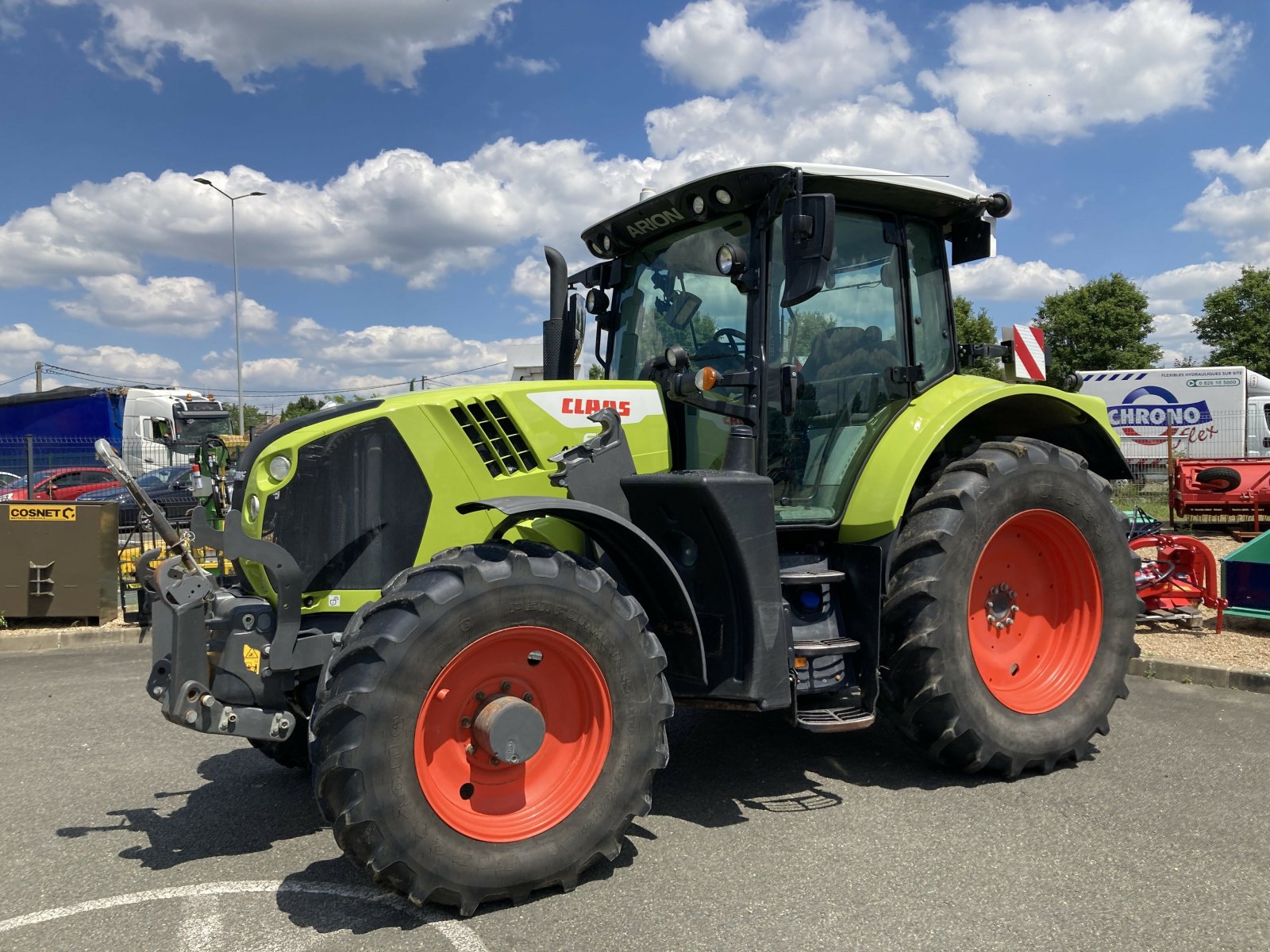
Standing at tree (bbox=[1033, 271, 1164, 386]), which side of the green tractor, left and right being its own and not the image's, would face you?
back

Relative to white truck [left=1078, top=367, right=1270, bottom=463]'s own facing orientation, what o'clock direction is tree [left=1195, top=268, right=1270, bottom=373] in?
The tree is roughly at 9 o'clock from the white truck.

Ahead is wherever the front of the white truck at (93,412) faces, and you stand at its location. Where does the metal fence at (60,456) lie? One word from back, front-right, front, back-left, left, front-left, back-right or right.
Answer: front-right

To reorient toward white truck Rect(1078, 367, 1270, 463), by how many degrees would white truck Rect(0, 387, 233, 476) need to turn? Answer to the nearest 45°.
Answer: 0° — it already faces it

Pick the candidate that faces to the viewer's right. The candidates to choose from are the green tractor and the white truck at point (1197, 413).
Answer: the white truck

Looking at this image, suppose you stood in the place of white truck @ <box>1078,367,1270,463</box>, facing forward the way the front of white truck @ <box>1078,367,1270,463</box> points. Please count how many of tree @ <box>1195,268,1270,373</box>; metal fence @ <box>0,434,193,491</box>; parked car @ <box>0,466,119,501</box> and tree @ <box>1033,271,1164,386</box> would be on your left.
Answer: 2

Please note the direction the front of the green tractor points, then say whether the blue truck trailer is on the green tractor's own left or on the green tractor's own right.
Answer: on the green tractor's own right

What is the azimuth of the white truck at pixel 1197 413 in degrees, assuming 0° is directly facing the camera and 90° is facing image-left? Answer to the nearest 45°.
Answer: approximately 270°

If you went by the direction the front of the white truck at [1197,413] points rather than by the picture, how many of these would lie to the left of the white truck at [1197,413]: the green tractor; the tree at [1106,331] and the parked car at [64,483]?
1

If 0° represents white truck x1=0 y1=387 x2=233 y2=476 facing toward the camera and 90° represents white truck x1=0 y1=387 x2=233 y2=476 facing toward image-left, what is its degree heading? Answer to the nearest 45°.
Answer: approximately 315°

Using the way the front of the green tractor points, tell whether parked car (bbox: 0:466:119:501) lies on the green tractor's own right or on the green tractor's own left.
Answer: on the green tractor's own right

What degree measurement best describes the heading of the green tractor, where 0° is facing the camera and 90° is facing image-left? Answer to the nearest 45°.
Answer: approximately 45°
